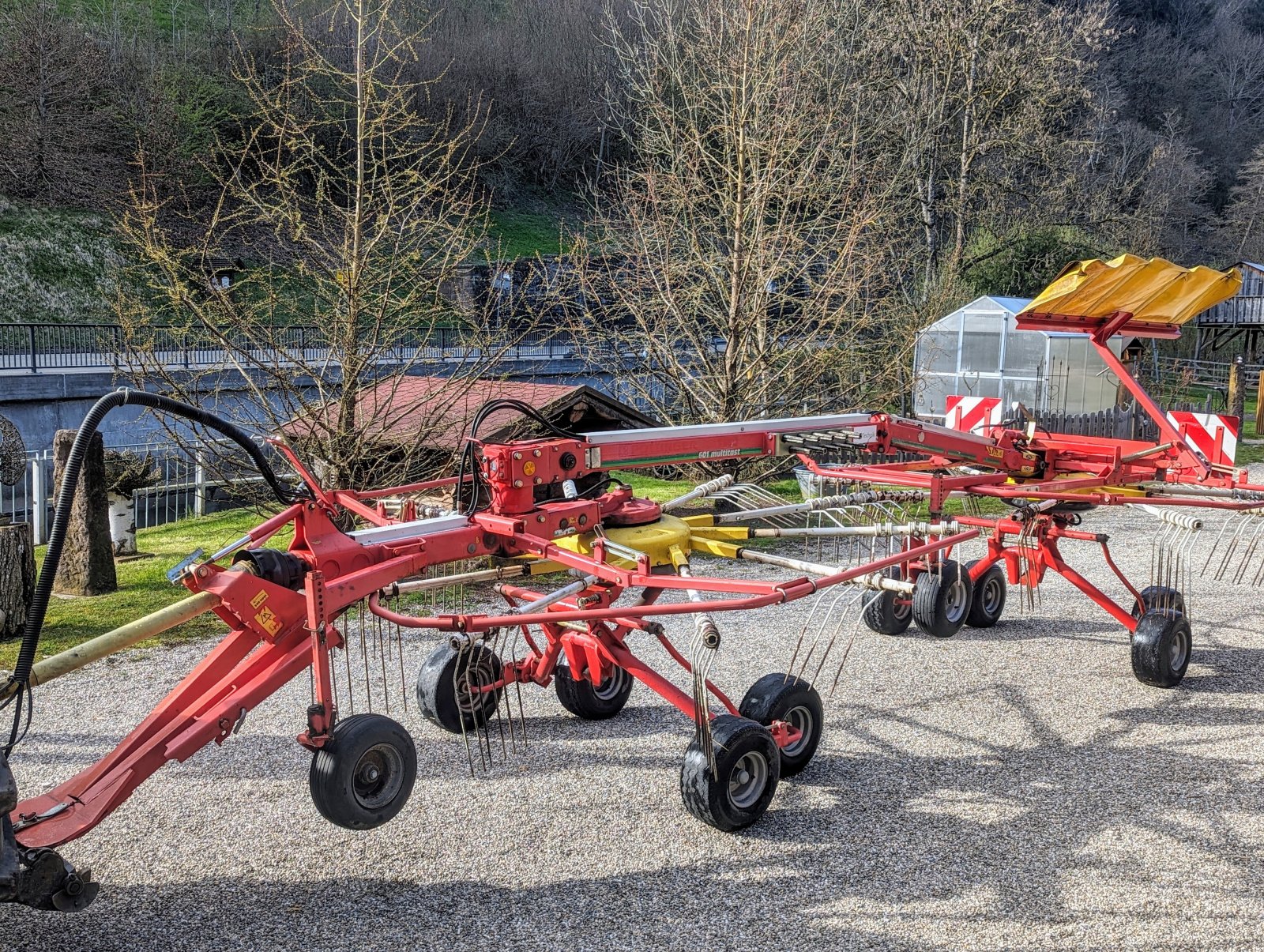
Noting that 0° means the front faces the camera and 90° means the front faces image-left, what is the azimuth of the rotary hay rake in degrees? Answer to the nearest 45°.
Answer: approximately 45°

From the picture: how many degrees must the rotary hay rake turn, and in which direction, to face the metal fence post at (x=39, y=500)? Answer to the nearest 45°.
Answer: approximately 90° to its right

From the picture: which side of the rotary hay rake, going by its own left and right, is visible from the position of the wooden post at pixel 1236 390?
back

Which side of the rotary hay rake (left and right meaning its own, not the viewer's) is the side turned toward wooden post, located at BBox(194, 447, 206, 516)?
right

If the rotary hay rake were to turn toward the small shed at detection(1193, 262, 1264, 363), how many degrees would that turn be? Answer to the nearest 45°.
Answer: approximately 180°

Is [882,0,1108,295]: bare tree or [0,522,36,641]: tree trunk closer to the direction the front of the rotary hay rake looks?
the tree trunk

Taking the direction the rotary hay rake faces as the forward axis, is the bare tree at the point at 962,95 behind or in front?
behind

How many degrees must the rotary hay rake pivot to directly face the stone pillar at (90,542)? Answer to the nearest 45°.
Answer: approximately 90° to its right

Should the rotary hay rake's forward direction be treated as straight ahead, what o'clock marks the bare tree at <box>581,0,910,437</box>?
The bare tree is roughly at 5 o'clock from the rotary hay rake.

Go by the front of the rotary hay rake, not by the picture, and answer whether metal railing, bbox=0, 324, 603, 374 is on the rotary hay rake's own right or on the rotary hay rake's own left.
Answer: on the rotary hay rake's own right

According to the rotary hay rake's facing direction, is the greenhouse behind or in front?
behind

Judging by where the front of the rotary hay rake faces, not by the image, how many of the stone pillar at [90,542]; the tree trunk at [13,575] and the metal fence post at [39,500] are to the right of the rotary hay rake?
3

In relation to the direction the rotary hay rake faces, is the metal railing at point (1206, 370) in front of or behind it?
behind
